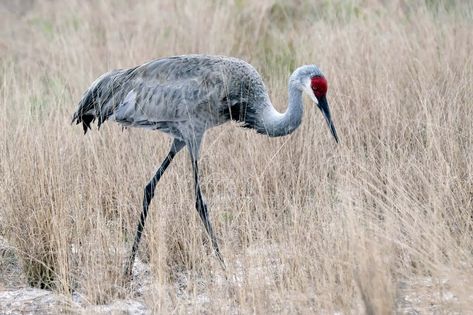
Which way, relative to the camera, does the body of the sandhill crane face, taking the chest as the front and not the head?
to the viewer's right
